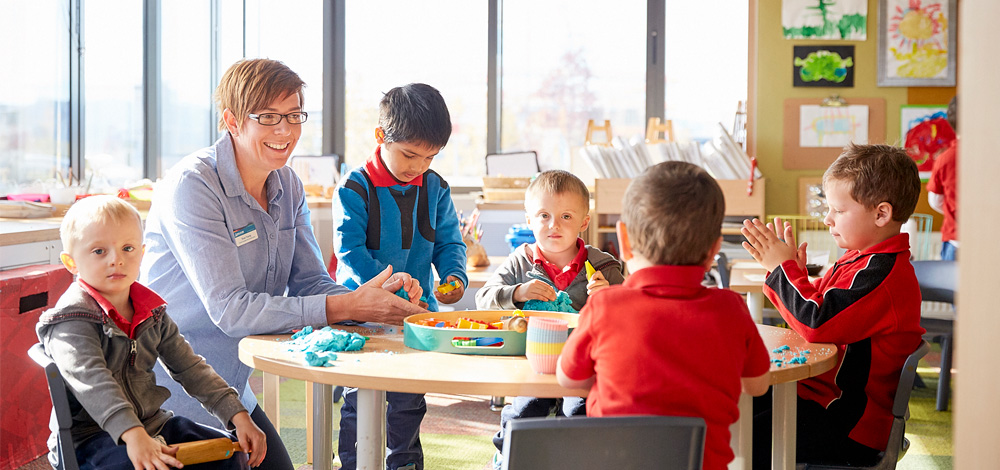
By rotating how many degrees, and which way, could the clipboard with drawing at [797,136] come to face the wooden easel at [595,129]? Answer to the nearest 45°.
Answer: approximately 90° to its right

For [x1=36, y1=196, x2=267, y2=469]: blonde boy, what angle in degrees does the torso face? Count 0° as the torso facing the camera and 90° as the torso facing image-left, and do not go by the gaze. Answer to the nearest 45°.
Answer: approximately 315°

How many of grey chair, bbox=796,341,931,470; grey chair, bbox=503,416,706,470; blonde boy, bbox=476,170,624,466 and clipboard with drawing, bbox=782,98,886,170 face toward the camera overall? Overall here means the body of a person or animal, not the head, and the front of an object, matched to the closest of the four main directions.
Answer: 2

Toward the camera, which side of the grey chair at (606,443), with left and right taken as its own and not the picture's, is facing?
back

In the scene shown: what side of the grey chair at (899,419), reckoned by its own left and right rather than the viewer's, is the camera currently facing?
left

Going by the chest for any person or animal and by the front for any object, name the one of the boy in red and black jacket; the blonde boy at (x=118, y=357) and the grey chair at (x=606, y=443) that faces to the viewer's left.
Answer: the boy in red and black jacket

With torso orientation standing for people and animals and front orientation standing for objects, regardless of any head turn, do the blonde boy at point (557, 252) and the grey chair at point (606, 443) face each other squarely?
yes

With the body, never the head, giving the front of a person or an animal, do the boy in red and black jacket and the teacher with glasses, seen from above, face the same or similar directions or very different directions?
very different directions

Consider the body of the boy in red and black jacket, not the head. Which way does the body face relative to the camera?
to the viewer's left
